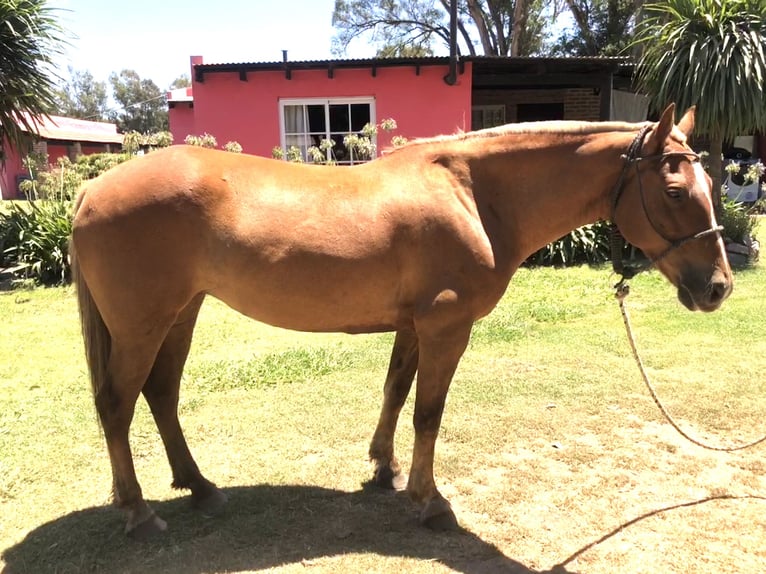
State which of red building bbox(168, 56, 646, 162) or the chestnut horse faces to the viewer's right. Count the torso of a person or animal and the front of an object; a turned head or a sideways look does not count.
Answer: the chestnut horse

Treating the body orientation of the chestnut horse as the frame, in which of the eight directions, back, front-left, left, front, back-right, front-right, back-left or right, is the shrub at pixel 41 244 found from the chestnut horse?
back-left

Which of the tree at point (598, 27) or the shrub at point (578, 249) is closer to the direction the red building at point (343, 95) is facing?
the shrub

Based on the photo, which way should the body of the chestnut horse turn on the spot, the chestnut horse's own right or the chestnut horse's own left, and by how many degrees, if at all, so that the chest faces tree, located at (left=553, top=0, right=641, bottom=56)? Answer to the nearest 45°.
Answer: approximately 90° to the chestnut horse's own left

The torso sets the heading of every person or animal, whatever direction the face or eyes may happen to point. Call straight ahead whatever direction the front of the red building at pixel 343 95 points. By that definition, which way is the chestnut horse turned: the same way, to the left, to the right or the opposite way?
to the left

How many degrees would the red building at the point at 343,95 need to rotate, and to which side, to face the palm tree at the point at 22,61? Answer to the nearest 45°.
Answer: approximately 45° to its right

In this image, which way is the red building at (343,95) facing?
toward the camera

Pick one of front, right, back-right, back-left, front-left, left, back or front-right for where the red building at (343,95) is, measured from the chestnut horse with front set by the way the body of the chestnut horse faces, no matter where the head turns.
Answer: left

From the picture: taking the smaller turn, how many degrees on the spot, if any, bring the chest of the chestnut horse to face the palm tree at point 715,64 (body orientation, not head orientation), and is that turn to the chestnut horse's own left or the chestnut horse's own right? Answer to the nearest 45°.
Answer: approximately 45° to the chestnut horse's own left

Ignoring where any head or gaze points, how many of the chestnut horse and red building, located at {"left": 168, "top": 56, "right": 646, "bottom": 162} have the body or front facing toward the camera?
1

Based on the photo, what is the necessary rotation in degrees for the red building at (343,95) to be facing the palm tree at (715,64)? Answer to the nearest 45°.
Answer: approximately 45° to its left

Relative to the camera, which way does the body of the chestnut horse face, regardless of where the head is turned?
to the viewer's right

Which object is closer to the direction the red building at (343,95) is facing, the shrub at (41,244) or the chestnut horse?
the chestnut horse

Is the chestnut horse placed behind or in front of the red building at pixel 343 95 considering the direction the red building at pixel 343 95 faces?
in front
